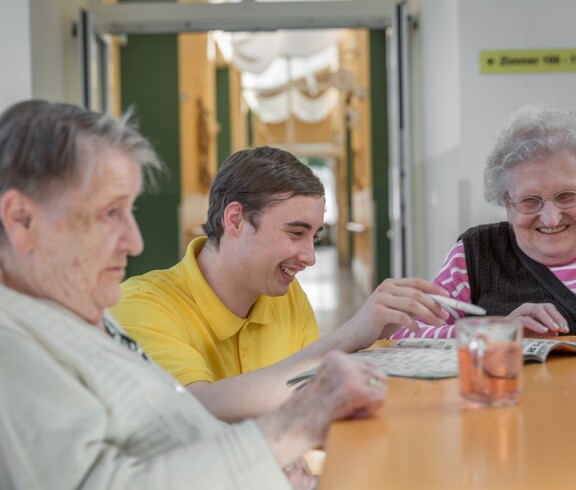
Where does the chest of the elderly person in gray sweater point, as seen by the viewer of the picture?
to the viewer's right

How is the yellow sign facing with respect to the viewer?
toward the camera

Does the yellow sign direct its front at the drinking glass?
yes

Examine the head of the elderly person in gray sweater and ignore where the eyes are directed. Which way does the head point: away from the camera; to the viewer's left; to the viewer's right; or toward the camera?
to the viewer's right

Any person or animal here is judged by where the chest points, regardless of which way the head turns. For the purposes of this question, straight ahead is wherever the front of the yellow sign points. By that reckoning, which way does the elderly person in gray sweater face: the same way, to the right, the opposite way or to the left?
to the left

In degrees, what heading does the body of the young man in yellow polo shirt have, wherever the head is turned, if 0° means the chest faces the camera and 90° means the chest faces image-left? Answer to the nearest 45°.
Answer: approximately 315°

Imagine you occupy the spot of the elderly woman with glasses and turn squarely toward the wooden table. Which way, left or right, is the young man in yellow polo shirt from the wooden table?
right

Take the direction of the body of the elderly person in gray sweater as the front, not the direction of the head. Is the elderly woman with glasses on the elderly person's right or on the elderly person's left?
on the elderly person's left

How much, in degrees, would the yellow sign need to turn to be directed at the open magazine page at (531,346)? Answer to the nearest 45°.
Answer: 0° — it already faces it

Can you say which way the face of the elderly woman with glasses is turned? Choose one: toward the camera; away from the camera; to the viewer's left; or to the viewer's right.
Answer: toward the camera

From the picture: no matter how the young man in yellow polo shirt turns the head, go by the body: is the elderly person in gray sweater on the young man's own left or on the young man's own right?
on the young man's own right

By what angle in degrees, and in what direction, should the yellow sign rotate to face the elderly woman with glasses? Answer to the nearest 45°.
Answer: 0° — it already faces them
